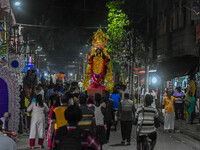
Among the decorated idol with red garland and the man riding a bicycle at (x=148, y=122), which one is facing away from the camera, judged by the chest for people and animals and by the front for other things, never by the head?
the man riding a bicycle

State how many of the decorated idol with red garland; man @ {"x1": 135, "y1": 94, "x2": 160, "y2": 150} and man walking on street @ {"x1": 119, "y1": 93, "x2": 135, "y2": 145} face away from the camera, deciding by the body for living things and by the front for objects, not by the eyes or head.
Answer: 2

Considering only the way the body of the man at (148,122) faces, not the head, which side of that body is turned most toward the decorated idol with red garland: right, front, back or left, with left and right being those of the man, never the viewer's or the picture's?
front

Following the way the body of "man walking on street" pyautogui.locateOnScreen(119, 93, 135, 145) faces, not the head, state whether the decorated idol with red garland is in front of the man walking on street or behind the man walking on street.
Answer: in front

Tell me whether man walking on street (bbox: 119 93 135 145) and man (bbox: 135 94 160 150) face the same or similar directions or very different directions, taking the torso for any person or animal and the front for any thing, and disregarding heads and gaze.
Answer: same or similar directions

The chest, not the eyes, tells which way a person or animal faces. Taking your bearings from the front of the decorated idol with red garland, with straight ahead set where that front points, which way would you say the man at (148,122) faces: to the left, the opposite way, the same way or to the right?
the opposite way

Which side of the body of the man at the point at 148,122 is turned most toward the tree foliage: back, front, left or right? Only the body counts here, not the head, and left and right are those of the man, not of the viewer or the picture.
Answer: front

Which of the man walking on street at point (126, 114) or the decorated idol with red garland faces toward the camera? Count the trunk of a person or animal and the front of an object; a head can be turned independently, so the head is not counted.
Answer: the decorated idol with red garland

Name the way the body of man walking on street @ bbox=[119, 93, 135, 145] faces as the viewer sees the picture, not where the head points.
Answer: away from the camera

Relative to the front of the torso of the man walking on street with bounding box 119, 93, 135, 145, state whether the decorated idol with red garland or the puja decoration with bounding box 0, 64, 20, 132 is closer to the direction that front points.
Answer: the decorated idol with red garland

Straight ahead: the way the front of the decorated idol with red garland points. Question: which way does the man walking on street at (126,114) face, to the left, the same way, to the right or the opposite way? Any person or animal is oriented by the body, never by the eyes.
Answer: the opposite way

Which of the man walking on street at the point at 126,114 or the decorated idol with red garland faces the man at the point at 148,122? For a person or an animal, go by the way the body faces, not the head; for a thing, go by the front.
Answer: the decorated idol with red garland

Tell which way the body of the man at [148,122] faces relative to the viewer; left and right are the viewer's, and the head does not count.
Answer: facing away from the viewer

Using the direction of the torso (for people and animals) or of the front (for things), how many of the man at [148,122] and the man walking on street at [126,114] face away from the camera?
2

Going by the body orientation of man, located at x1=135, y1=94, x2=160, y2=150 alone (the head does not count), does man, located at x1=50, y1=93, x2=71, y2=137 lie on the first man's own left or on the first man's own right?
on the first man's own left

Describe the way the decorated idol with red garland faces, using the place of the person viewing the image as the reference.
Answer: facing the viewer
